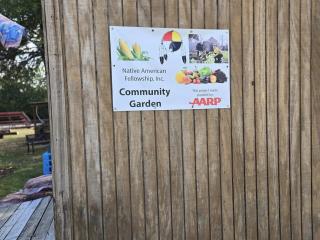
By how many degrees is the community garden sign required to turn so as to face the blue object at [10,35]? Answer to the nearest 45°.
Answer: approximately 135° to its right

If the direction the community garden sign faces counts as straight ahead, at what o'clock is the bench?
The bench is roughly at 5 o'clock from the community garden sign.

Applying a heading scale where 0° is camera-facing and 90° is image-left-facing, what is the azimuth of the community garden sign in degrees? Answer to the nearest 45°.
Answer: approximately 0°

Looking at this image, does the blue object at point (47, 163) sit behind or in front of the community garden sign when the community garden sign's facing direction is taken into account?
behind
